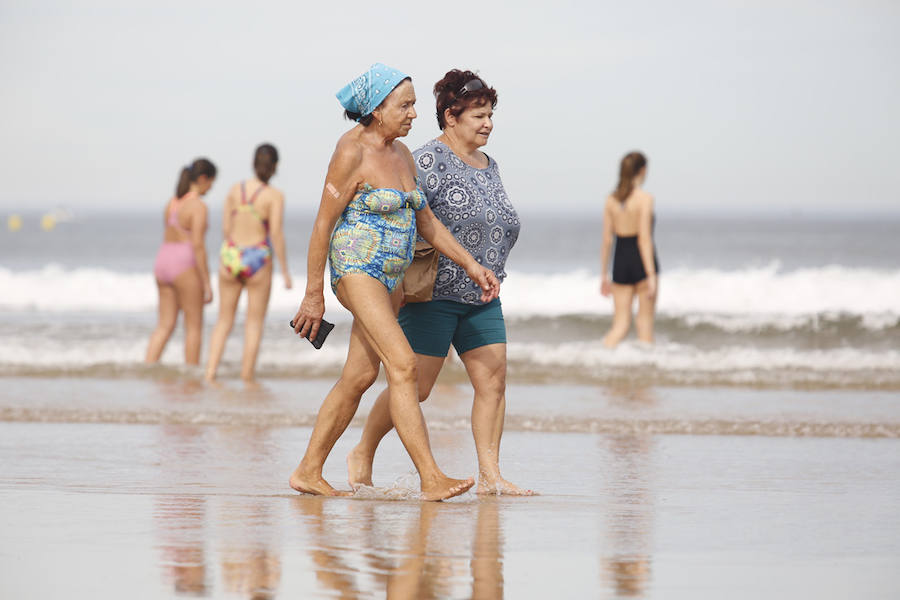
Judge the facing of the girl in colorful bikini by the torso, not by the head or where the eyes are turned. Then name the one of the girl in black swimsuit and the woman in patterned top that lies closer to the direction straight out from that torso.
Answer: the girl in black swimsuit

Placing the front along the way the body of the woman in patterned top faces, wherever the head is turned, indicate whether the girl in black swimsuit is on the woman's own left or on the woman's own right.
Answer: on the woman's own left

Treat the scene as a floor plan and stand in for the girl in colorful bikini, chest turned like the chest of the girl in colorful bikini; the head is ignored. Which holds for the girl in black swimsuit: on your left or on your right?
on your right

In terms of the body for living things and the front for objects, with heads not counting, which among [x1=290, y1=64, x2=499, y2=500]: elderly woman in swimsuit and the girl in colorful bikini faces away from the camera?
the girl in colorful bikini

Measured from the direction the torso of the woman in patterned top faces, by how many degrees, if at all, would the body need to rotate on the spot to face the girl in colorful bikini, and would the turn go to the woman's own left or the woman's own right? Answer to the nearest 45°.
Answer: approximately 135° to the woman's own left

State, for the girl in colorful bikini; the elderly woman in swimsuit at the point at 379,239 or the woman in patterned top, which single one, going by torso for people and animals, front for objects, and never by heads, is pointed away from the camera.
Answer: the girl in colorful bikini

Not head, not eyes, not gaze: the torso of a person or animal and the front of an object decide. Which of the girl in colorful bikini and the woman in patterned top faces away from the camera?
the girl in colorful bikini

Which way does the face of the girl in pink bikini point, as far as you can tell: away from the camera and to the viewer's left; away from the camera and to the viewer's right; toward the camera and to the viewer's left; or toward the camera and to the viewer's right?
away from the camera and to the viewer's right

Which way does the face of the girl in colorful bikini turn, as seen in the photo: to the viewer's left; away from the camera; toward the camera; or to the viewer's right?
away from the camera

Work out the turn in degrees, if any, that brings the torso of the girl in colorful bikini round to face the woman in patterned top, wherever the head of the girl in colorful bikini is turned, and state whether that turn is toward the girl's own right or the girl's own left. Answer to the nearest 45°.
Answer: approximately 180°

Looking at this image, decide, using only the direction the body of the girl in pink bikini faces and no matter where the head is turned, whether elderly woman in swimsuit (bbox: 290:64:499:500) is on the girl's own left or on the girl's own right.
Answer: on the girl's own right

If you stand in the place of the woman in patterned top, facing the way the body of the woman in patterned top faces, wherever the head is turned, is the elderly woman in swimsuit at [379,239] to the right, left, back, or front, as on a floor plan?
right

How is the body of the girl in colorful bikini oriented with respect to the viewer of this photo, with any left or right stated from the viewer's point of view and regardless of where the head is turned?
facing away from the viewer

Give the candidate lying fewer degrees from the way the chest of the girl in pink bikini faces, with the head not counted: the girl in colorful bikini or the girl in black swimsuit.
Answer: the girl in black swimsuit

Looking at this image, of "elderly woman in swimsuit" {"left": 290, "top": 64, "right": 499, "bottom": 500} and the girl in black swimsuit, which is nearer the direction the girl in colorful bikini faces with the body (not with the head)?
the girl in black swimsuit

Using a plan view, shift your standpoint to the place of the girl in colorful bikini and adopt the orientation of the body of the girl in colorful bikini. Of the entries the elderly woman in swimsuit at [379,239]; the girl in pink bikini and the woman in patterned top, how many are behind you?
2

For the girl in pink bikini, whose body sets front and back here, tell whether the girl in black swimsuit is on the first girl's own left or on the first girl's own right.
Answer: on the first girl's own right
